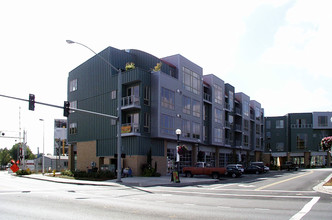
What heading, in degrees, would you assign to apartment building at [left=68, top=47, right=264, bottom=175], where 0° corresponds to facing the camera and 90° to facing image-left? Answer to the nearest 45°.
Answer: approximately 315°

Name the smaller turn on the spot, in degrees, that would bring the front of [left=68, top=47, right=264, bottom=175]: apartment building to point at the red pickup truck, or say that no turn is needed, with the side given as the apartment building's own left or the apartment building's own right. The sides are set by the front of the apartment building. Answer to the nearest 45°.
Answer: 0° — it already faces it

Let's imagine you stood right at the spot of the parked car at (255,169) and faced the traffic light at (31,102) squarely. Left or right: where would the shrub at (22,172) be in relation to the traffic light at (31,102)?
right

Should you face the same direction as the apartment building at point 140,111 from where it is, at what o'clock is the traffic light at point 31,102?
The traffic light is roughly at 2 o'clock from the apartment building.

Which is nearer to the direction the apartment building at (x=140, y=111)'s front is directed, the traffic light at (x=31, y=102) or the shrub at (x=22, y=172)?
the traffic light

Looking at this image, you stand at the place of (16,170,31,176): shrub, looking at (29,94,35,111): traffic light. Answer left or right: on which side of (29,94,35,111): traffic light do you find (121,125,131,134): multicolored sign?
left
